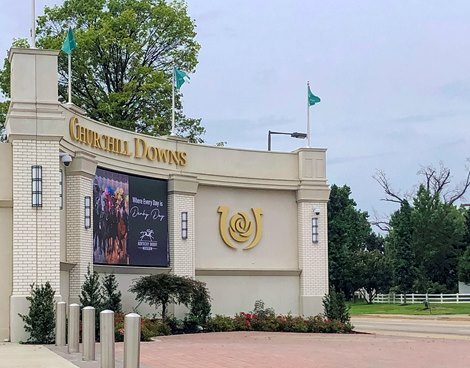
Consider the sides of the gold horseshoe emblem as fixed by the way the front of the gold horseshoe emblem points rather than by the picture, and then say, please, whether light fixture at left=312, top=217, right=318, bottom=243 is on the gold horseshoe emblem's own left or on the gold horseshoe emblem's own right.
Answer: on the gold horseshoe emblem's own left

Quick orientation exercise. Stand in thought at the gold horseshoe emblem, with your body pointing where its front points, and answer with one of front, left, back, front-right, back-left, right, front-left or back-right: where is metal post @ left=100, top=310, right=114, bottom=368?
front

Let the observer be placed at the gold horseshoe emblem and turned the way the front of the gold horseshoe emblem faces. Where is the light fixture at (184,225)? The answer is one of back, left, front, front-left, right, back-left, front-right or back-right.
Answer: front-right

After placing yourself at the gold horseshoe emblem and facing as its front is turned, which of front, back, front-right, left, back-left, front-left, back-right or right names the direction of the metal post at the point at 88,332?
front

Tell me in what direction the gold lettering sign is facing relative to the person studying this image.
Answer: facing the viewer and to the right of the viewer

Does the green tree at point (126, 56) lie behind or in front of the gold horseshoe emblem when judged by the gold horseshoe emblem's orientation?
behind

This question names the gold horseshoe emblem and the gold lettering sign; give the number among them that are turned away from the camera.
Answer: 0

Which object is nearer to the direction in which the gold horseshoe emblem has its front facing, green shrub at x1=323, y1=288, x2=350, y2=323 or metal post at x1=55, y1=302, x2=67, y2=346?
the metal post

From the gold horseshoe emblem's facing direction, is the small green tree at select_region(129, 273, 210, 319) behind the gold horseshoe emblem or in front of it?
in front

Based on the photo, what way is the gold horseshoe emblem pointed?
toward the camera

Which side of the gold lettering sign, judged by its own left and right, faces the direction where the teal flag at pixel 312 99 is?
left

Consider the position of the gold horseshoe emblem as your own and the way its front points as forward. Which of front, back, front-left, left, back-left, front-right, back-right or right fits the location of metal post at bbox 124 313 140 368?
front

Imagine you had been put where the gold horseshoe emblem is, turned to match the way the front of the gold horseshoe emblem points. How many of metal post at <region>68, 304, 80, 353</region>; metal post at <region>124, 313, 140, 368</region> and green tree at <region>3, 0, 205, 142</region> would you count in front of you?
2
